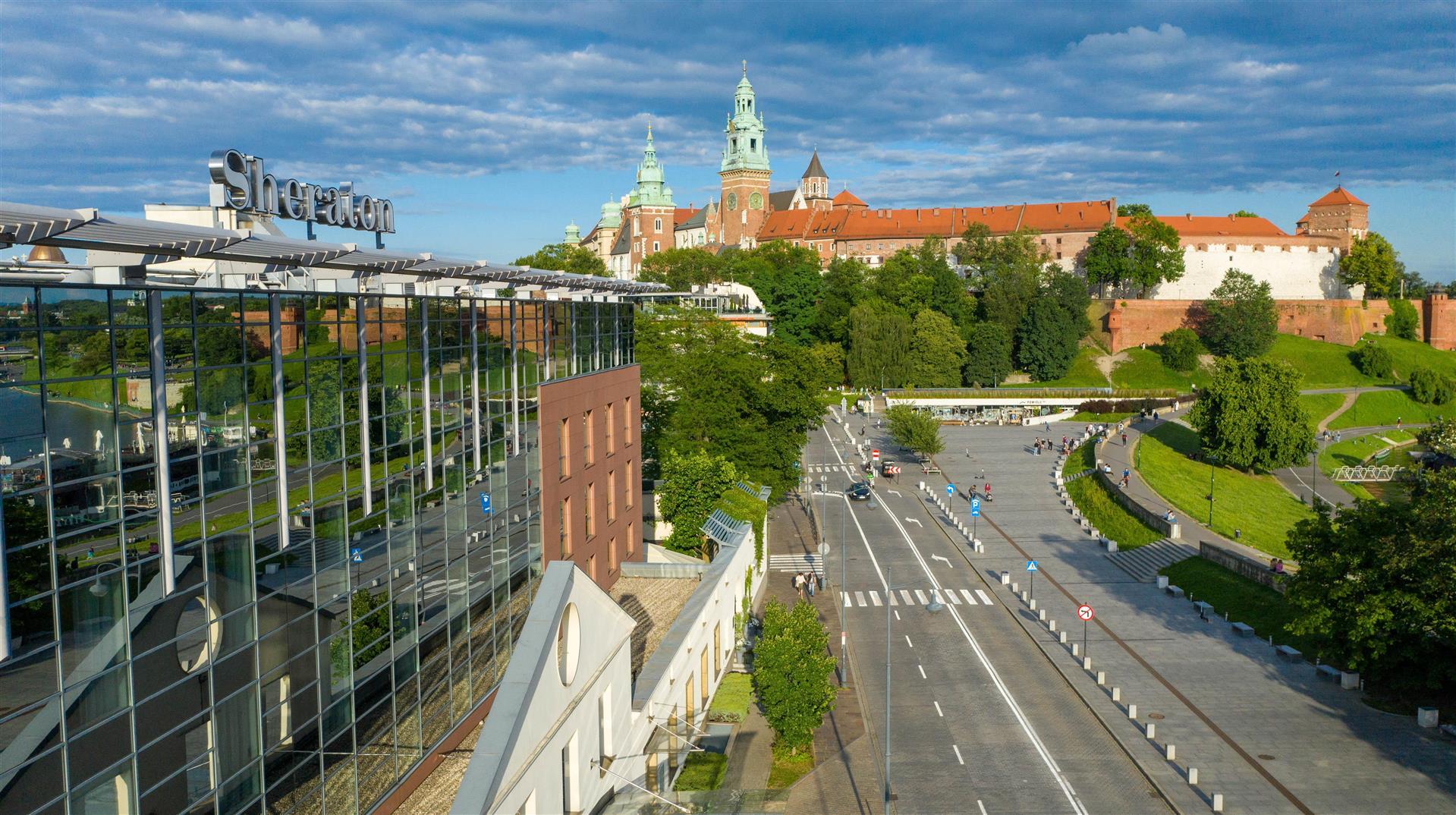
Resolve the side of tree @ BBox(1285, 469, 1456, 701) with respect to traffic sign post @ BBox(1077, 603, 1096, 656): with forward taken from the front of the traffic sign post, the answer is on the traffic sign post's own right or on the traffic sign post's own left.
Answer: on the traffic sign post's own left

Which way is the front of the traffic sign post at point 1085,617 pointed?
toward the camera

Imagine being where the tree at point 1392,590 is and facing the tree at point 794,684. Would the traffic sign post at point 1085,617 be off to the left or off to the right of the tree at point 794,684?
right

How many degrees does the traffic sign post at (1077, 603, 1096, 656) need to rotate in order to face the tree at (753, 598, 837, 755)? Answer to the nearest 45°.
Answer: approximately 45° to its right
